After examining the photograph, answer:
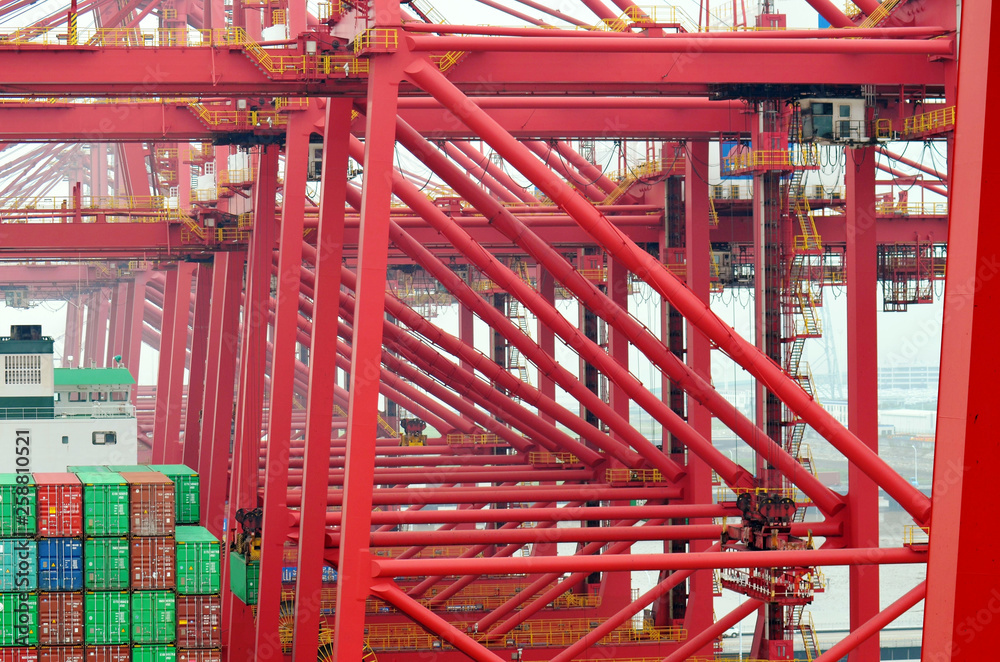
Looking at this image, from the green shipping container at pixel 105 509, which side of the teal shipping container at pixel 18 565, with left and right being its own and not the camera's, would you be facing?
left

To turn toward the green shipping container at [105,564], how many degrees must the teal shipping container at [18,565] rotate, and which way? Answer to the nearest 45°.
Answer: approximately 90° to its left

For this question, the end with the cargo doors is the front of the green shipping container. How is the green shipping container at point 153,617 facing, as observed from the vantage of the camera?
facing the viewer

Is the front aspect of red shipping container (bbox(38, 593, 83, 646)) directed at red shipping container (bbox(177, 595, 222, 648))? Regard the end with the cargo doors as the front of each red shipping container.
no

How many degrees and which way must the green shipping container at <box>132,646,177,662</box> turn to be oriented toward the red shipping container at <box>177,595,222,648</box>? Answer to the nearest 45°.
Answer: approximately 90° to its left

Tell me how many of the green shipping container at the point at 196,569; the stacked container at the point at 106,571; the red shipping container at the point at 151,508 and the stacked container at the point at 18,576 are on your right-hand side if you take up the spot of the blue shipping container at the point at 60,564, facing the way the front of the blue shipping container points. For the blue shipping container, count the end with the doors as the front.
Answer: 1

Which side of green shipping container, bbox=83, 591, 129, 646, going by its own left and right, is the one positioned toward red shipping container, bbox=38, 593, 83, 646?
right

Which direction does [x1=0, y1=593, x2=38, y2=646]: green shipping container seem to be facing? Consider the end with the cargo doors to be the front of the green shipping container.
toward the camera

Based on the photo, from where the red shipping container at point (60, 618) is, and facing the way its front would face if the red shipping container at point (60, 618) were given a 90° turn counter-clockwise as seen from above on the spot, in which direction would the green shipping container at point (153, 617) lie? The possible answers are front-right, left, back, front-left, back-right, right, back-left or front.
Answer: front

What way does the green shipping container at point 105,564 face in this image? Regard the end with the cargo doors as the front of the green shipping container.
toward the camera

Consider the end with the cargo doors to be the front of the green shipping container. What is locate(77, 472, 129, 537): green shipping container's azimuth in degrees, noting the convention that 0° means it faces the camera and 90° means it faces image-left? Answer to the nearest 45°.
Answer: approximately 0°

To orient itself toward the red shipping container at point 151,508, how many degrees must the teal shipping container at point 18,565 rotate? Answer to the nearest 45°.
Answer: approximately 90° to its left

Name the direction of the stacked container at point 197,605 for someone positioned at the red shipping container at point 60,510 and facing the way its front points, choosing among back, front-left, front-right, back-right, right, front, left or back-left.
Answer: left

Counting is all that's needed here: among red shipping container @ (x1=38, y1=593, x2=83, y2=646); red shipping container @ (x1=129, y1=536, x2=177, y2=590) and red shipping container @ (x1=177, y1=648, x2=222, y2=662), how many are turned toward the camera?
3

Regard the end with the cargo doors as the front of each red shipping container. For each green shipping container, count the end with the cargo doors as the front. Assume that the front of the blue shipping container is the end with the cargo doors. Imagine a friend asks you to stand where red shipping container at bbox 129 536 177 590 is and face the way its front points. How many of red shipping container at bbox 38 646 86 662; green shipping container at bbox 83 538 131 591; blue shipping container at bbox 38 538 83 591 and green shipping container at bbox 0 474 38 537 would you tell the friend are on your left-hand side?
0

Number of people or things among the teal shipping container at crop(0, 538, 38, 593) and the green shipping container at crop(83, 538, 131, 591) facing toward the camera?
2
